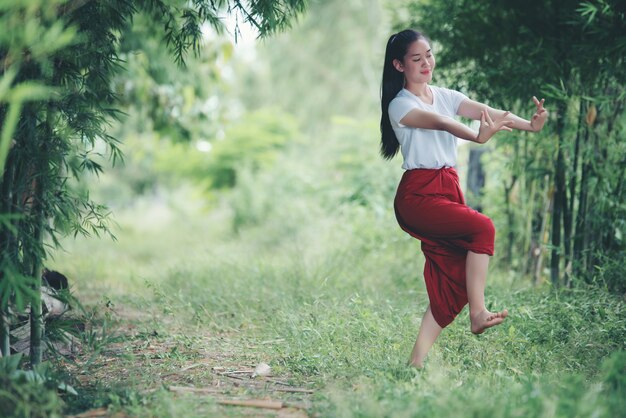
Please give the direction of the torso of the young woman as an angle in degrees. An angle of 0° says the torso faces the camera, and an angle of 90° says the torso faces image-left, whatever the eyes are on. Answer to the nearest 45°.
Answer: approximately 315°

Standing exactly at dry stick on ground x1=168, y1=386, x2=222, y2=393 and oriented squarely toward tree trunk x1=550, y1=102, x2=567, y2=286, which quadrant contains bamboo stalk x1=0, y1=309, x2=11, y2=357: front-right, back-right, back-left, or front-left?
back-left

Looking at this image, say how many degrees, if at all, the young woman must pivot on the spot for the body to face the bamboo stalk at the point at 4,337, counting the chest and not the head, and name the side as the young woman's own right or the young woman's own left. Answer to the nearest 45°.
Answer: approximately 135° to the young woman's own right

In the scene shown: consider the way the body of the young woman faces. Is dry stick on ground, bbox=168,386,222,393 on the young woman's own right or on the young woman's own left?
on the young woman's own right

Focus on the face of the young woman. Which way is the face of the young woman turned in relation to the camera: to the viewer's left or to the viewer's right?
to the viewer's right
